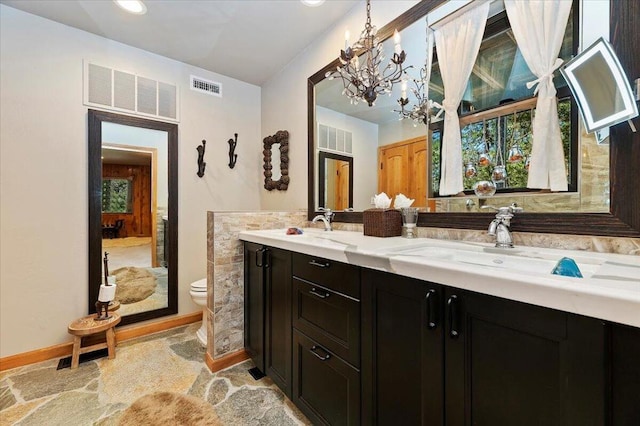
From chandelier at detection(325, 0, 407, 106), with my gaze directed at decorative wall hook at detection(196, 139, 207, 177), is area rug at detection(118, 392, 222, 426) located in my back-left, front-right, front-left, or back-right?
front-left

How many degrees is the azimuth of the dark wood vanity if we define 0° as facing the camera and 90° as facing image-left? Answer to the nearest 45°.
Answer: approximately 45°

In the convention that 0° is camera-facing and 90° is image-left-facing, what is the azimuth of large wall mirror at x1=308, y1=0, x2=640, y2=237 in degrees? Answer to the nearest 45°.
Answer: approximately 45°

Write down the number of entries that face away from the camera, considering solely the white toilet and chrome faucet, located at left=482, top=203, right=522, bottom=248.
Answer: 0

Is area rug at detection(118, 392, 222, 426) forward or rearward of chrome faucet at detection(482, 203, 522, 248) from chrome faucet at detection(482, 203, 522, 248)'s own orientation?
forward

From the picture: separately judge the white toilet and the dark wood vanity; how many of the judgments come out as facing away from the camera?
0

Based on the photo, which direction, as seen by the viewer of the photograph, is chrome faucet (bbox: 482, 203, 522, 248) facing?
facing the viewer and to the left of the viewer
